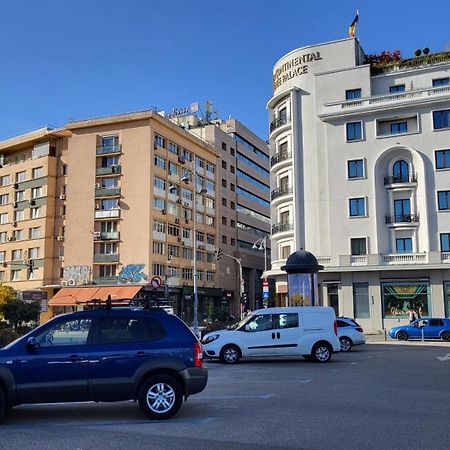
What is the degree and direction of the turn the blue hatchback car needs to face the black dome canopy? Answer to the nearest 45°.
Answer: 0° — it already faces it

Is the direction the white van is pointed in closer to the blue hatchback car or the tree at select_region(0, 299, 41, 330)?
the tree

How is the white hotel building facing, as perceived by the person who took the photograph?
facing the viewer and to the left of the viewer

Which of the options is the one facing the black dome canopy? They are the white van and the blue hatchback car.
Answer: the blue hatchback car

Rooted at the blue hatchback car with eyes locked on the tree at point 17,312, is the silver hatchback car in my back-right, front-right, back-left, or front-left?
front-left

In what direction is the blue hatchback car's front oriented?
to the viewer's left

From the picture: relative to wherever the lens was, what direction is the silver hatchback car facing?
facing away from the viewer and to the left of the viewer

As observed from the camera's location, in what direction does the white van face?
facing to the left of the viewer
